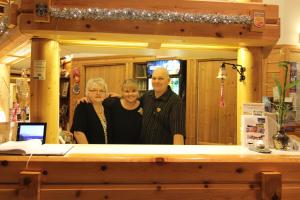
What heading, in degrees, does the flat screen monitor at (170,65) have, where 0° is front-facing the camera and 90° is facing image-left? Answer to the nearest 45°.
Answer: approximately 0°

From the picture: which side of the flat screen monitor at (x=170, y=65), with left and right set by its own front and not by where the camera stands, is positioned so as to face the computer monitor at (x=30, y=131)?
front

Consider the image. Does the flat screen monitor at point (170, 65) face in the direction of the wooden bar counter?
yes

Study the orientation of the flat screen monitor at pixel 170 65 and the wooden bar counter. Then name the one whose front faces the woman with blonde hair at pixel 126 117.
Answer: the flat screen monitor

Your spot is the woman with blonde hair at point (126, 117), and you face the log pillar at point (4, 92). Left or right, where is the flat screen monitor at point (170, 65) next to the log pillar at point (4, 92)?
right

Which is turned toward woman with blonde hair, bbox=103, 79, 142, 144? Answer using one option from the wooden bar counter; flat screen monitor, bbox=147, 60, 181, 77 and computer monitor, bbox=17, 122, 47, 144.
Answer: the flat screen monitor

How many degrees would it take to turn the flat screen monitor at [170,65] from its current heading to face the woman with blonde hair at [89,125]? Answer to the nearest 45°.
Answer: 0° — it already faces them

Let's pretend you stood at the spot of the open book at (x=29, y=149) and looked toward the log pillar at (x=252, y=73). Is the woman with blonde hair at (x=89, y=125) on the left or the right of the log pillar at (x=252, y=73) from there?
left
